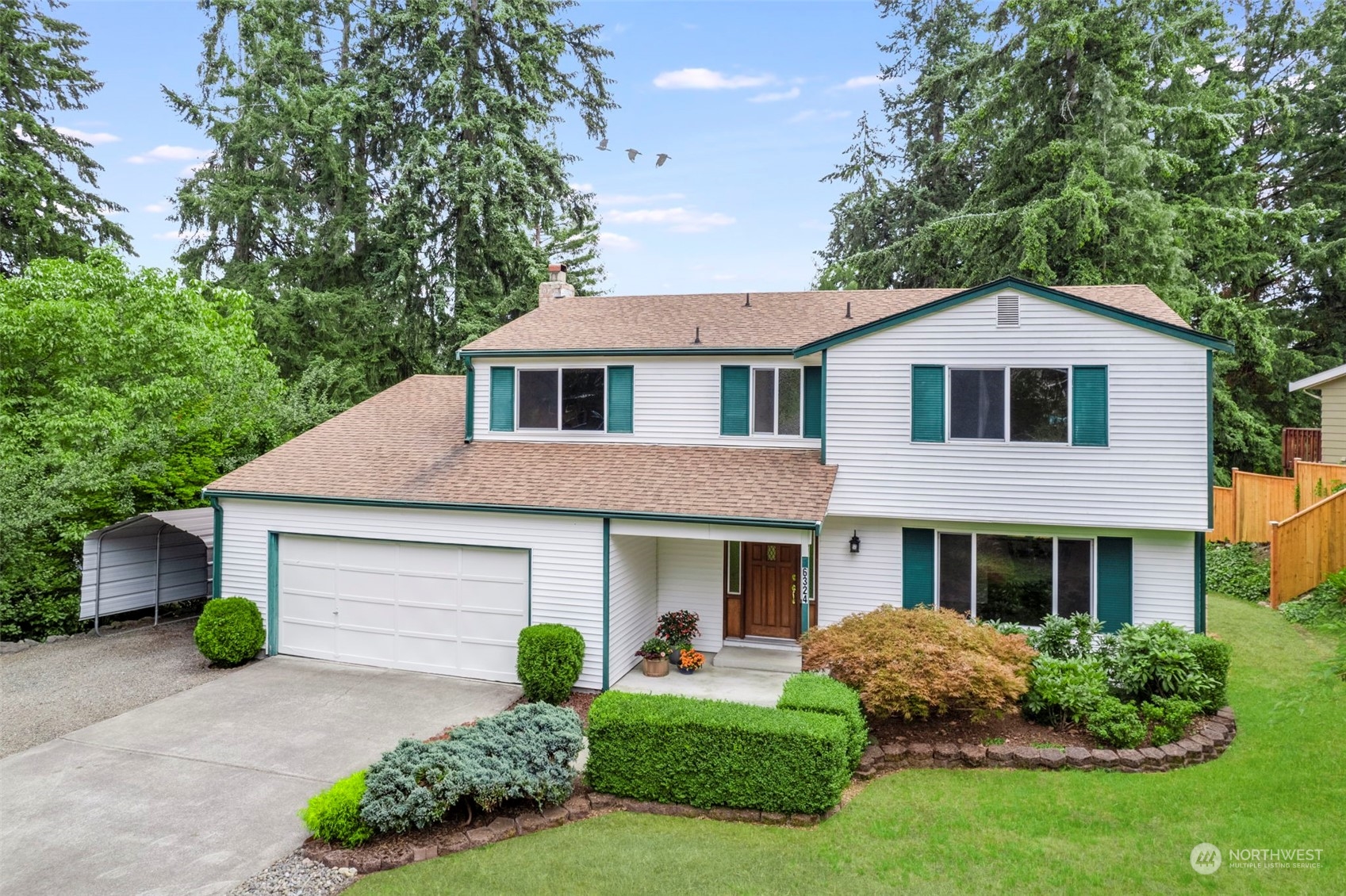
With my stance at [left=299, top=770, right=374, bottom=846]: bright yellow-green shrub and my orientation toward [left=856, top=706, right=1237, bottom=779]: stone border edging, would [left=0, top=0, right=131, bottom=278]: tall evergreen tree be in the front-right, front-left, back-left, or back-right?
back-left

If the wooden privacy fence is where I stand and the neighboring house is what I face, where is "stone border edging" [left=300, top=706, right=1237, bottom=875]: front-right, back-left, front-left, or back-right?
back-left

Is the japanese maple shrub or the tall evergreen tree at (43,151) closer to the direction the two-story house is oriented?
the japanese maple shrub

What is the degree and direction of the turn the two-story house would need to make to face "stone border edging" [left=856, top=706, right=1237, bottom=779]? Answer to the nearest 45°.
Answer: approximately 45° to its left

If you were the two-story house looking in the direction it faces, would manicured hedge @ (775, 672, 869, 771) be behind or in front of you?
in front

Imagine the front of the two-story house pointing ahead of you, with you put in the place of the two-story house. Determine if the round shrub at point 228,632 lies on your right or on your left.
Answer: on your right

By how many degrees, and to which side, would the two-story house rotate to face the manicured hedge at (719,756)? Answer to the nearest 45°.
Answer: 0° — it already faces it

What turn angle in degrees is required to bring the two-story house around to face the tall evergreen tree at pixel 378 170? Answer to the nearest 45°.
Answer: approximately 135° to its right

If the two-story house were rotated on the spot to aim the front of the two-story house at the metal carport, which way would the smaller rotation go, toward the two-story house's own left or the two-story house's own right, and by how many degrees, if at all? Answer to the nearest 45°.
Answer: approximately 90° to the two-story house's own right

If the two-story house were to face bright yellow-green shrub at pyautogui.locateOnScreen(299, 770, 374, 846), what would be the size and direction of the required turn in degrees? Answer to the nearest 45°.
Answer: approximately 45° to its right

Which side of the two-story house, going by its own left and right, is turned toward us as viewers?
front

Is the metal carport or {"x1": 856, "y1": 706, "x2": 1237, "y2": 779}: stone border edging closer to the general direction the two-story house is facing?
the stone border edging

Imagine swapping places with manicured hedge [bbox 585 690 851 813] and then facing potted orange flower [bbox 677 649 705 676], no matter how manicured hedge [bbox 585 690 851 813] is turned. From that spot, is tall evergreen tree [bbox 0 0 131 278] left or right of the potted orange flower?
left

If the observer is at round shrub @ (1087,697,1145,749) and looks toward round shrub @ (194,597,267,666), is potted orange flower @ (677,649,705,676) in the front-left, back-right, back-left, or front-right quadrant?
front-right

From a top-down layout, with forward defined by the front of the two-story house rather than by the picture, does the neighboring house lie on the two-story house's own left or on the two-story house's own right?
on the two-story house's own left

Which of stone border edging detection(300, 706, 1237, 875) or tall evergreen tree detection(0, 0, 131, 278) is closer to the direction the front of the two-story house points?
the stone border edging
